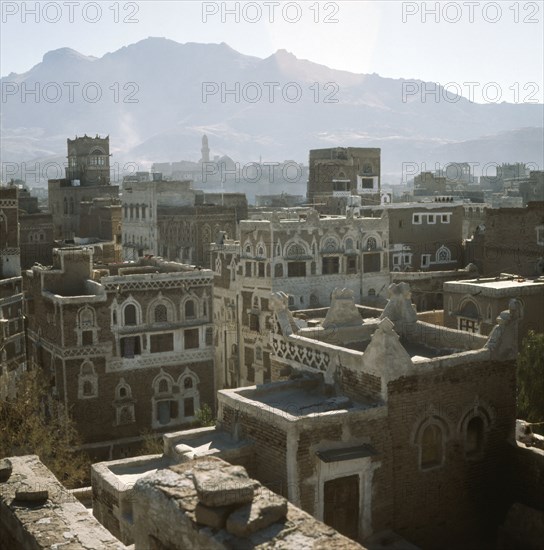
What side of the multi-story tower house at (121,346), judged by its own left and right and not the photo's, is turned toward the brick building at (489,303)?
left

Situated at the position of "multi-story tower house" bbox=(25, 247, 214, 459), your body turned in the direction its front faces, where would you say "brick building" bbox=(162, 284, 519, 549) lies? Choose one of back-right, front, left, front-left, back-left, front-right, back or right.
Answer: front

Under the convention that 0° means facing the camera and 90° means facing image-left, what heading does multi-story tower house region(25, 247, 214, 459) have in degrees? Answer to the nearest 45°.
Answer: approximately 0°

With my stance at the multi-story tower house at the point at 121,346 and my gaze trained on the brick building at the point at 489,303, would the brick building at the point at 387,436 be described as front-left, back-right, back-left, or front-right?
front-right
